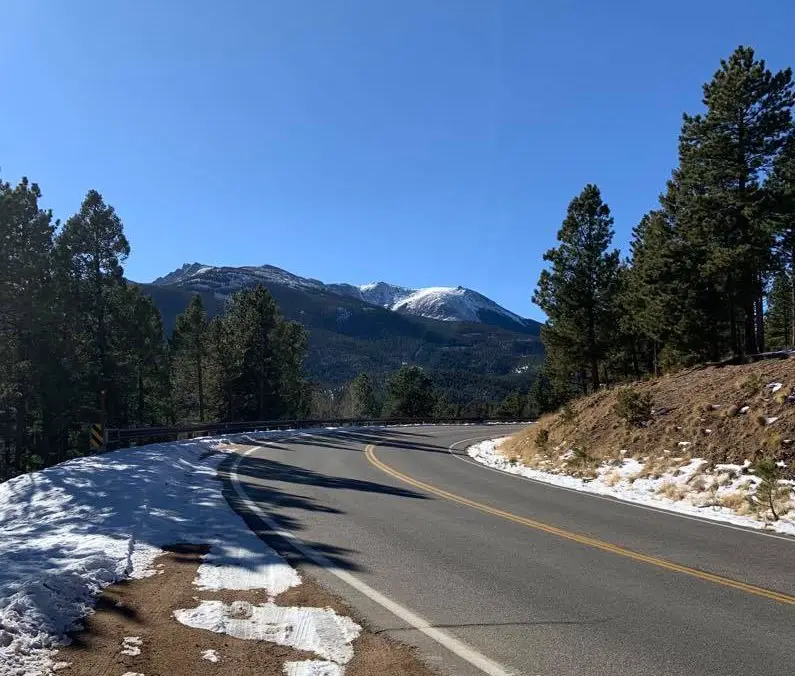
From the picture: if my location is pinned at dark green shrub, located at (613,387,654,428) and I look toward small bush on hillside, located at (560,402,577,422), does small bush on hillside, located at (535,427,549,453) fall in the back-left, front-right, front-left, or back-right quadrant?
front-left

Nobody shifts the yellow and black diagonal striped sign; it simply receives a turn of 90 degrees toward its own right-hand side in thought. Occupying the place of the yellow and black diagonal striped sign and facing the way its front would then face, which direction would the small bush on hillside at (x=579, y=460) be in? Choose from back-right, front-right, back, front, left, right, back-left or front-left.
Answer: back-left

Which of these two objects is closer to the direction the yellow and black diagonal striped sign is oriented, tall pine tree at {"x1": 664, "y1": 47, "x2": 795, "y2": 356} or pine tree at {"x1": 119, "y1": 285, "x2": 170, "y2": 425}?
the tall pine tree

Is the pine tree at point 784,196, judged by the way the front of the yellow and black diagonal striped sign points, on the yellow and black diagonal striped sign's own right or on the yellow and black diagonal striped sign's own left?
on the yellow and black diagonal striped sign's own left

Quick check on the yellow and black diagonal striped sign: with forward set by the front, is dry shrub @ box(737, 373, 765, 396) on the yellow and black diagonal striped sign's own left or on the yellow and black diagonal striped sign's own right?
on the yellow and black diagonal striped sign's own left

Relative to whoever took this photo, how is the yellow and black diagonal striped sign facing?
facing the viewer

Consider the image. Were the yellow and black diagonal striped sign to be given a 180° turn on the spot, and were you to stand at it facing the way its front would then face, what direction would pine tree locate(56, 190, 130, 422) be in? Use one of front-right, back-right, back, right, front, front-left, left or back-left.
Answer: front

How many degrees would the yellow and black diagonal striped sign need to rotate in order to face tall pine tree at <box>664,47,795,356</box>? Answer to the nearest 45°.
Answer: approximately 90° to its left

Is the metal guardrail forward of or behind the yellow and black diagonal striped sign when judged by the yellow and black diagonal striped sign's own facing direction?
behind

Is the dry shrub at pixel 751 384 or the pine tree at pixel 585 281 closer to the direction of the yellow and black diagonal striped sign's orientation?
the dry shrub

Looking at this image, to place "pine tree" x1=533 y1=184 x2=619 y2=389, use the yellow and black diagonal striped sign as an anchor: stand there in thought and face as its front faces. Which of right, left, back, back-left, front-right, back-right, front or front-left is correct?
left

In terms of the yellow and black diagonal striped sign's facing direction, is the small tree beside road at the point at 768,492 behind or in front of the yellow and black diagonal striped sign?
in front

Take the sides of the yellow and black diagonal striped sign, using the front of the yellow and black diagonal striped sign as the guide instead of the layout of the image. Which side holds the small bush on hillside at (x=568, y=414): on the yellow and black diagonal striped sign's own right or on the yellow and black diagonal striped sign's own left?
on the yellow and black diagonal striped sign's own left

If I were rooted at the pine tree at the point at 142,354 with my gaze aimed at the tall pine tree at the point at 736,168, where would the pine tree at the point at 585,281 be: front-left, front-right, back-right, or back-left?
front-left

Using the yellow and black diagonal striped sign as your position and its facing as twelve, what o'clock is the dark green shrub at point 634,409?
The dark green shrub is roughly at 10 o'clock from the yellow and black diagonal striped sign.

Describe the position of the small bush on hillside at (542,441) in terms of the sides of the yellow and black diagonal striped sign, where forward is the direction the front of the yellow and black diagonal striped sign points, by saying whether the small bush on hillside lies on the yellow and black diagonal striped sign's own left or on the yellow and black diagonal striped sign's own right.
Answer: on the yellow and black diagonal striped sign's own left

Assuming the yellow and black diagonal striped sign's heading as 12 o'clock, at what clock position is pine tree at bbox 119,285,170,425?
The pine tree is roughly at 6 o'clock from the yellow and black diagonal striped sign.
